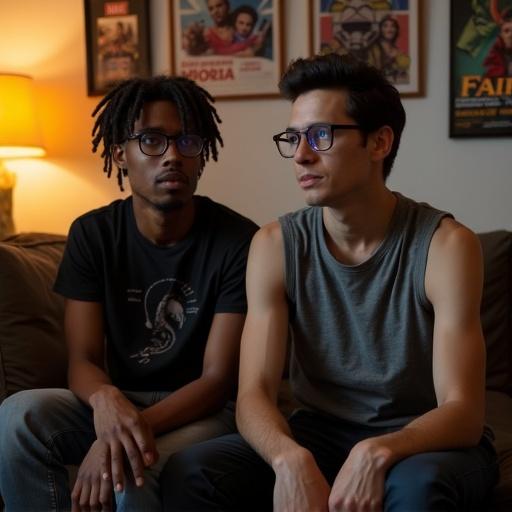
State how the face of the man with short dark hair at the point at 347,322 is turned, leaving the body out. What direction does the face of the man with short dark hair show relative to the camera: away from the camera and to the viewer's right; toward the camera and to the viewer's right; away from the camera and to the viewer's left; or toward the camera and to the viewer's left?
toward the camera and to the viewer's left

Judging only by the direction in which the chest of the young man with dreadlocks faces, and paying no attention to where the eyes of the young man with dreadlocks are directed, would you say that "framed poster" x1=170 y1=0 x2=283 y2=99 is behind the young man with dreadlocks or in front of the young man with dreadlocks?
behind

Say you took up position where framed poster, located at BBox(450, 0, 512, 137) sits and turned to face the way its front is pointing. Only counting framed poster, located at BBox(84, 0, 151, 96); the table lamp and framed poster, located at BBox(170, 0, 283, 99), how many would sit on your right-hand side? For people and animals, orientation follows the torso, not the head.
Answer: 3

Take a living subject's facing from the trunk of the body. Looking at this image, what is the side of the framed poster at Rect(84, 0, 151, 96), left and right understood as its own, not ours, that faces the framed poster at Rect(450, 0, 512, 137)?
left

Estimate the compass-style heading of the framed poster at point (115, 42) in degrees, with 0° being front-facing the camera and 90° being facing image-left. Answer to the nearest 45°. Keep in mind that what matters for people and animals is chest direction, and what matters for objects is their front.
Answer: approximately 0°

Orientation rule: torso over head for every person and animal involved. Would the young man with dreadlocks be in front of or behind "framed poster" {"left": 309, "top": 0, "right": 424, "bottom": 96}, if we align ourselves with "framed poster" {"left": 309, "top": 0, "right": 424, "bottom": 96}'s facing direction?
in front

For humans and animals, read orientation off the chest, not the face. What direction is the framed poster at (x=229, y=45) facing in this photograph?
toward the camera

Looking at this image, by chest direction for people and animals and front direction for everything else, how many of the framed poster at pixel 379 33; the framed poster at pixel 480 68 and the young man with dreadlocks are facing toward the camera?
3

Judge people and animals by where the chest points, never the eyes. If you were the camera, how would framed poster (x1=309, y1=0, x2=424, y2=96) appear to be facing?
facing the viewer
